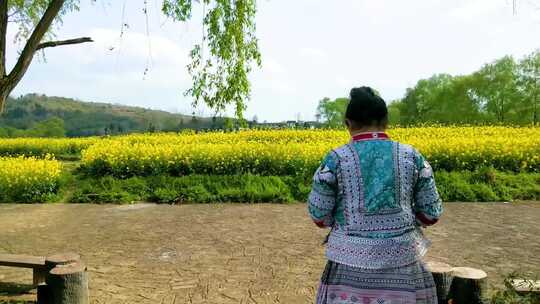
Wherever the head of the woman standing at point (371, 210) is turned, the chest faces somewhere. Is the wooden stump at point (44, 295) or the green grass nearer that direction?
the green grass

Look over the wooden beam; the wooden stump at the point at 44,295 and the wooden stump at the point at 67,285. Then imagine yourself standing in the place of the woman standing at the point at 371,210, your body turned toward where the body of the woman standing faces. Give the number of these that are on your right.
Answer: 0

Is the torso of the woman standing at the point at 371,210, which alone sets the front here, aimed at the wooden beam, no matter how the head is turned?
no

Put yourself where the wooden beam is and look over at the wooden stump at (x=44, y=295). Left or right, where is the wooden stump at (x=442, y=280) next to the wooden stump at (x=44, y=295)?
left

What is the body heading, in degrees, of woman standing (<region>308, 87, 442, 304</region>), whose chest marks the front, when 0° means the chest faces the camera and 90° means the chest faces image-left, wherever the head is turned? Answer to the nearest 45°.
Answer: approximately 180°

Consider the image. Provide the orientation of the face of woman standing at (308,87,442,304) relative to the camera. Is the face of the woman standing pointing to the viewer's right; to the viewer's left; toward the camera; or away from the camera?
away from the camera

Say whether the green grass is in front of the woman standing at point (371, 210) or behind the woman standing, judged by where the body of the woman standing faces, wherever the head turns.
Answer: in front

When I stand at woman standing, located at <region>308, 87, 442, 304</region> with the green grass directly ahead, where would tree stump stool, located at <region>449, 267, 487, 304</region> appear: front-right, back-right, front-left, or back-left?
front-right

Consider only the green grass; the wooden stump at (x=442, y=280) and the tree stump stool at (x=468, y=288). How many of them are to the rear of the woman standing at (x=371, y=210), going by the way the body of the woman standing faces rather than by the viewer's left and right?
0

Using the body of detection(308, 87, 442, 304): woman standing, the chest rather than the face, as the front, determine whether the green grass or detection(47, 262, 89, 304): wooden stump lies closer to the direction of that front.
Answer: the green grass

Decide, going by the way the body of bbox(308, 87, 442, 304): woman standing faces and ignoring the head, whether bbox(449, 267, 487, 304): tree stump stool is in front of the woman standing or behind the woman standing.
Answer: in front

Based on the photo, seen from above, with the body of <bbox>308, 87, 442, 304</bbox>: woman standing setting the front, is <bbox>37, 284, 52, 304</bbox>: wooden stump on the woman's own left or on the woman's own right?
on the woman's own left
